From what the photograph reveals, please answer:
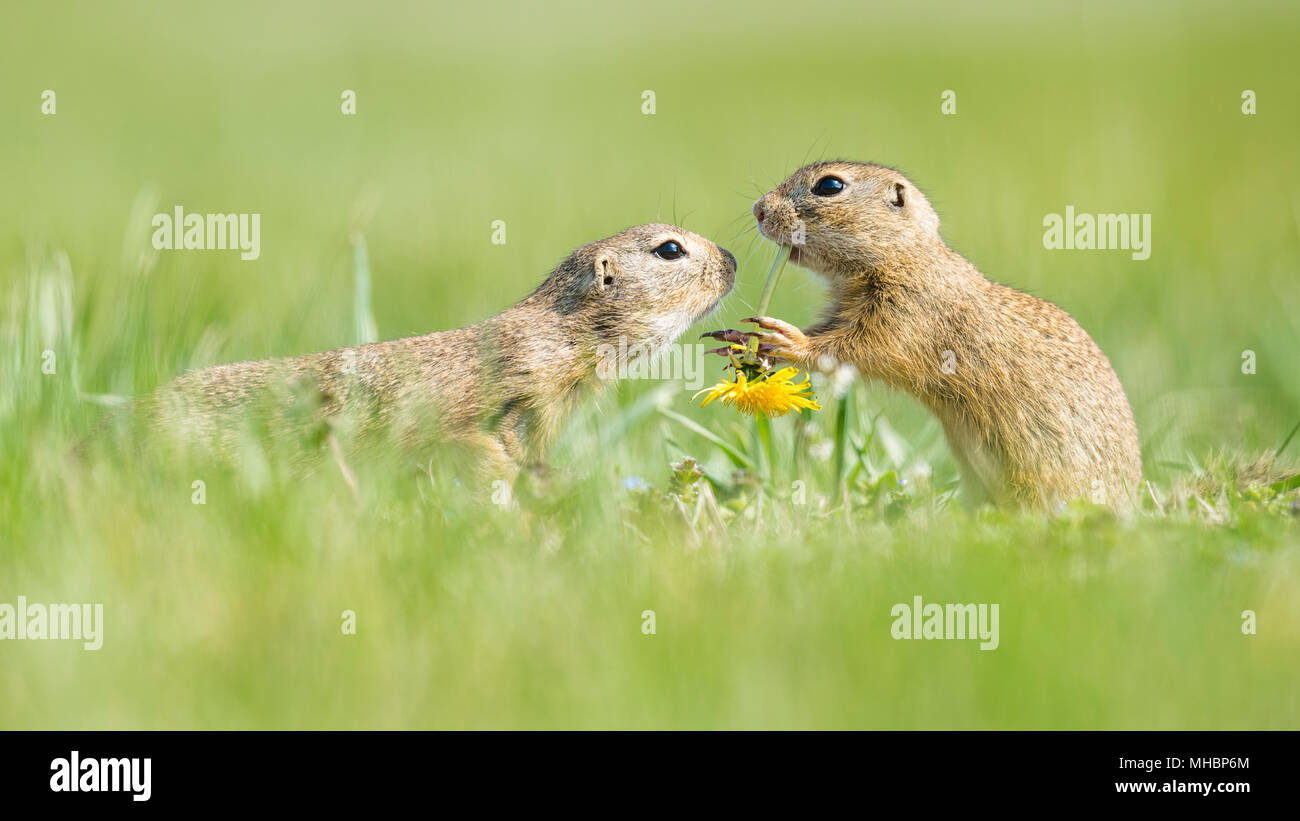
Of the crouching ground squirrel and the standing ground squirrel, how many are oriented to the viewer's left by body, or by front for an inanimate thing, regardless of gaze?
1

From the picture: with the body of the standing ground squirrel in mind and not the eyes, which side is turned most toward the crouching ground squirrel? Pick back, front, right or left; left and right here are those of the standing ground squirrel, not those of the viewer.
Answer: front

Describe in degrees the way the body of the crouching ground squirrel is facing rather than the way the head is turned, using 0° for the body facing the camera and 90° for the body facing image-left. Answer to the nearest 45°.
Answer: approximately 270°

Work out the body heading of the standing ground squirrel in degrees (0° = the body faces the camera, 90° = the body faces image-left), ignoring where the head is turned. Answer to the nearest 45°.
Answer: approximately 90°

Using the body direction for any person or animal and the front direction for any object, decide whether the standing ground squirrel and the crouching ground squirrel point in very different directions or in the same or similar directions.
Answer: very different directions

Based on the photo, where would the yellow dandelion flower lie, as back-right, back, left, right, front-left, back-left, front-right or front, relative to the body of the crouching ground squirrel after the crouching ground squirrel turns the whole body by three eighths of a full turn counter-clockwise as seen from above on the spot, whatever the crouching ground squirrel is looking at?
back

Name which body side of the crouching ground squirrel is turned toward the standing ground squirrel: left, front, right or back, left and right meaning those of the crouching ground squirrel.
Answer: front
